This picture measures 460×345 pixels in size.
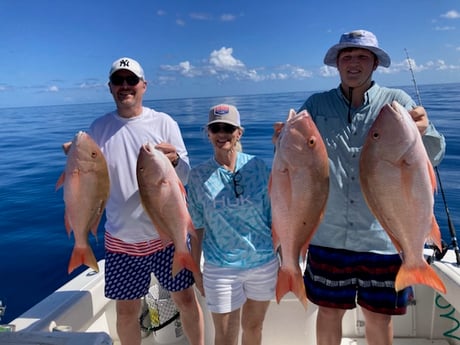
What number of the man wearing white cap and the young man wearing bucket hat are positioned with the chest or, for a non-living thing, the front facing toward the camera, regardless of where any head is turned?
2

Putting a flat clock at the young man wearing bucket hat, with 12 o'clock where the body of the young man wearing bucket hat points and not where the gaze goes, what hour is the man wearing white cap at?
The man wearing white cap is roughly at 3 o'clock from the young man wearing bucket hat.

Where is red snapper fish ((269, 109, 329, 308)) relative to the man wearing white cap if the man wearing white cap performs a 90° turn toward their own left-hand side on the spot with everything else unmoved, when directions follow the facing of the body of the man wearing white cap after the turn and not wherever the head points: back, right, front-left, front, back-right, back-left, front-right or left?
front-right

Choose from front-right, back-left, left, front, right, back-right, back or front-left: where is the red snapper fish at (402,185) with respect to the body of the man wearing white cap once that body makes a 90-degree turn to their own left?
front-right

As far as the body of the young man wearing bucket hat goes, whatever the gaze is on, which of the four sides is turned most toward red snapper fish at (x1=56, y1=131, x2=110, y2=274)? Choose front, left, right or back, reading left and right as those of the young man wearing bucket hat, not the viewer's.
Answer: right

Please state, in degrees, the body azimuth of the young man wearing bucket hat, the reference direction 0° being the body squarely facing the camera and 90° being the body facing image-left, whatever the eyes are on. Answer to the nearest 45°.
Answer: approximately 0°
